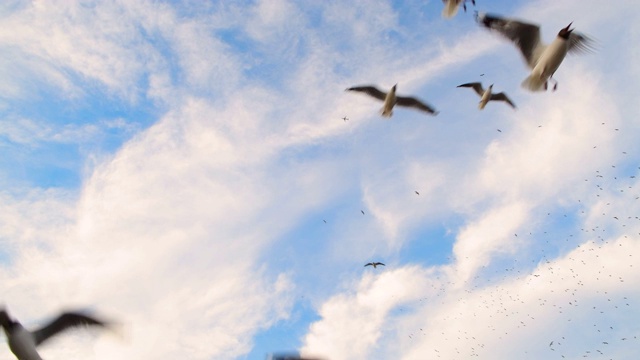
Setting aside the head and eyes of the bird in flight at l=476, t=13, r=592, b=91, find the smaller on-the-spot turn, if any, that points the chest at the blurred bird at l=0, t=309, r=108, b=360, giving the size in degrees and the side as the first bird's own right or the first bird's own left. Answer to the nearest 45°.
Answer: approximately 135° to the first bird's own right

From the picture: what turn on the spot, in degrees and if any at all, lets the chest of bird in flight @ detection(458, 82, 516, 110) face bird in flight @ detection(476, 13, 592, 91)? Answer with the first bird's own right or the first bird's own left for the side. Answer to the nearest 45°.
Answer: approximately 45° to the first bird's own right

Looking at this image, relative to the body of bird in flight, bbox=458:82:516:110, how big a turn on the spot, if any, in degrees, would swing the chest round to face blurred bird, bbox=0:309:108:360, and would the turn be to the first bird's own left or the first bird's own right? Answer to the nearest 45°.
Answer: approximately 90° to the first bird's own right
